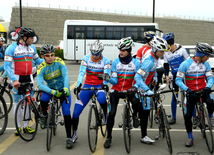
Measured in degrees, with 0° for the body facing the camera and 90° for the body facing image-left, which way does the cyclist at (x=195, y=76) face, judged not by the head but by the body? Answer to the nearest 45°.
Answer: approximately 0°

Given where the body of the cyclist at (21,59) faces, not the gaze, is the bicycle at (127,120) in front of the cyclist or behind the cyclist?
in front

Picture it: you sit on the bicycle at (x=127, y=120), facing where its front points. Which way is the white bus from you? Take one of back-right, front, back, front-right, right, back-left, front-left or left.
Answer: back

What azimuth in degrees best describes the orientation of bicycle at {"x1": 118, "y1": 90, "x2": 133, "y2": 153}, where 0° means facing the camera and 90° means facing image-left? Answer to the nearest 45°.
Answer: approximately 0°
